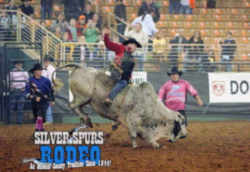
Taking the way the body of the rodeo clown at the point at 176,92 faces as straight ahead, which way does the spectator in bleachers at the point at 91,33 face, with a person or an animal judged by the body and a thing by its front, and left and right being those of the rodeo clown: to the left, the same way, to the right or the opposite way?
the same way

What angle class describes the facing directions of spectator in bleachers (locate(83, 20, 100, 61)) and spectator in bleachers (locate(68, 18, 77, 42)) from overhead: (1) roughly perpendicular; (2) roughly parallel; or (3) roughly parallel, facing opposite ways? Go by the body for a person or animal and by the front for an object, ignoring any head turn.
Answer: roughly parallel

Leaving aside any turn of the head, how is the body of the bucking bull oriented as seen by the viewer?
to the viewer's right

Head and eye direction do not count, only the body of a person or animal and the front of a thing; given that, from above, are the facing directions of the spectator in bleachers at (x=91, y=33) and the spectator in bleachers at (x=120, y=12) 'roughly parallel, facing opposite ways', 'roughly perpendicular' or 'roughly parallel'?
roughly parallel

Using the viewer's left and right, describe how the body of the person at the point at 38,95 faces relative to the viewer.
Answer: facing the viewer

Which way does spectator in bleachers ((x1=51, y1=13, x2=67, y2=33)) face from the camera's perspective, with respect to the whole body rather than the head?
toward the camera

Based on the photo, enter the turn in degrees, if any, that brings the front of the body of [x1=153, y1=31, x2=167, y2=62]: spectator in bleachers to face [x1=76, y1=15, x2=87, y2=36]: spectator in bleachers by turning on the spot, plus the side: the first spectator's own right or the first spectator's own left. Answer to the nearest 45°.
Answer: approximately 90° to the first spectator's own right

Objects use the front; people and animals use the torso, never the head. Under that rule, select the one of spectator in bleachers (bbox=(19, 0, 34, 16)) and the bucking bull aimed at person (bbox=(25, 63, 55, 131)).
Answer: the spectator in bleachers

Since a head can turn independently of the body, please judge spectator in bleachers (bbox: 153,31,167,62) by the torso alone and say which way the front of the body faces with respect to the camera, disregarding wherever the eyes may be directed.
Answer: toward the camera

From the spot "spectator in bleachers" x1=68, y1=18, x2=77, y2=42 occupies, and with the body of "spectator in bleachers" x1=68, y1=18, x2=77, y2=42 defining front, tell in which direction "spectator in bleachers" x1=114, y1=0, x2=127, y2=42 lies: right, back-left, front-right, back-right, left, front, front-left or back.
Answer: back-left

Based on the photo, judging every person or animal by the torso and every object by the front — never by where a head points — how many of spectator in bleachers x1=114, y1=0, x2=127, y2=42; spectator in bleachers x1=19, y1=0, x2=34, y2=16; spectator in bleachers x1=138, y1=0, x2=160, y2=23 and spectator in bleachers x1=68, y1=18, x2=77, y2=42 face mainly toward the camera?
4

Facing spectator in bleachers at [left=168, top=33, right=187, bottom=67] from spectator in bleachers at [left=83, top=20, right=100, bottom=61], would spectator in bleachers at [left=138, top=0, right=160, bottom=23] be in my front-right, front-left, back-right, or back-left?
front-left

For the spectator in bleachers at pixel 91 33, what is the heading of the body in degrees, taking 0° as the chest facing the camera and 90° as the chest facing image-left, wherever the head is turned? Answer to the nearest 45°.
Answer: approximately 0°

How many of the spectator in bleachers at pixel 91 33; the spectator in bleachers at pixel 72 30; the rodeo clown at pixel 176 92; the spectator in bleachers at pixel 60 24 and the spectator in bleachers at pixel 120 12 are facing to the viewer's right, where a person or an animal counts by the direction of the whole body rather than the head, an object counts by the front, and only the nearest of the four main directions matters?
0
